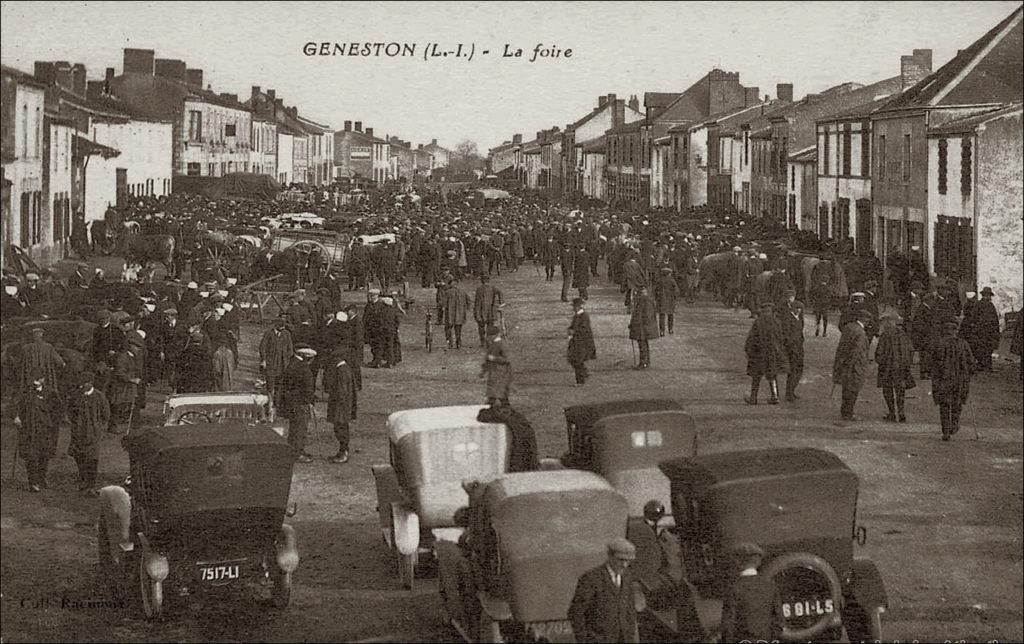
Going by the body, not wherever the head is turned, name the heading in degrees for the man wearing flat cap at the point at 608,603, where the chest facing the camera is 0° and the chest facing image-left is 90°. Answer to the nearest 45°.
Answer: approximately 315°

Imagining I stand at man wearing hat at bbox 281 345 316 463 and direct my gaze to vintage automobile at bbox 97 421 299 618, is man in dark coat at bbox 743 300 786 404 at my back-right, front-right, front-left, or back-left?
back-left

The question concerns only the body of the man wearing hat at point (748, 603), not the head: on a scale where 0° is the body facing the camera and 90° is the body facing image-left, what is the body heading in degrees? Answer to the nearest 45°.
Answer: approximately 180°

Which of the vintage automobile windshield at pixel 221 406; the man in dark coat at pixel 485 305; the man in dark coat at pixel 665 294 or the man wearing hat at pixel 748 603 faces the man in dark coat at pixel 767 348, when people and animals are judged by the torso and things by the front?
the man wearing hat
